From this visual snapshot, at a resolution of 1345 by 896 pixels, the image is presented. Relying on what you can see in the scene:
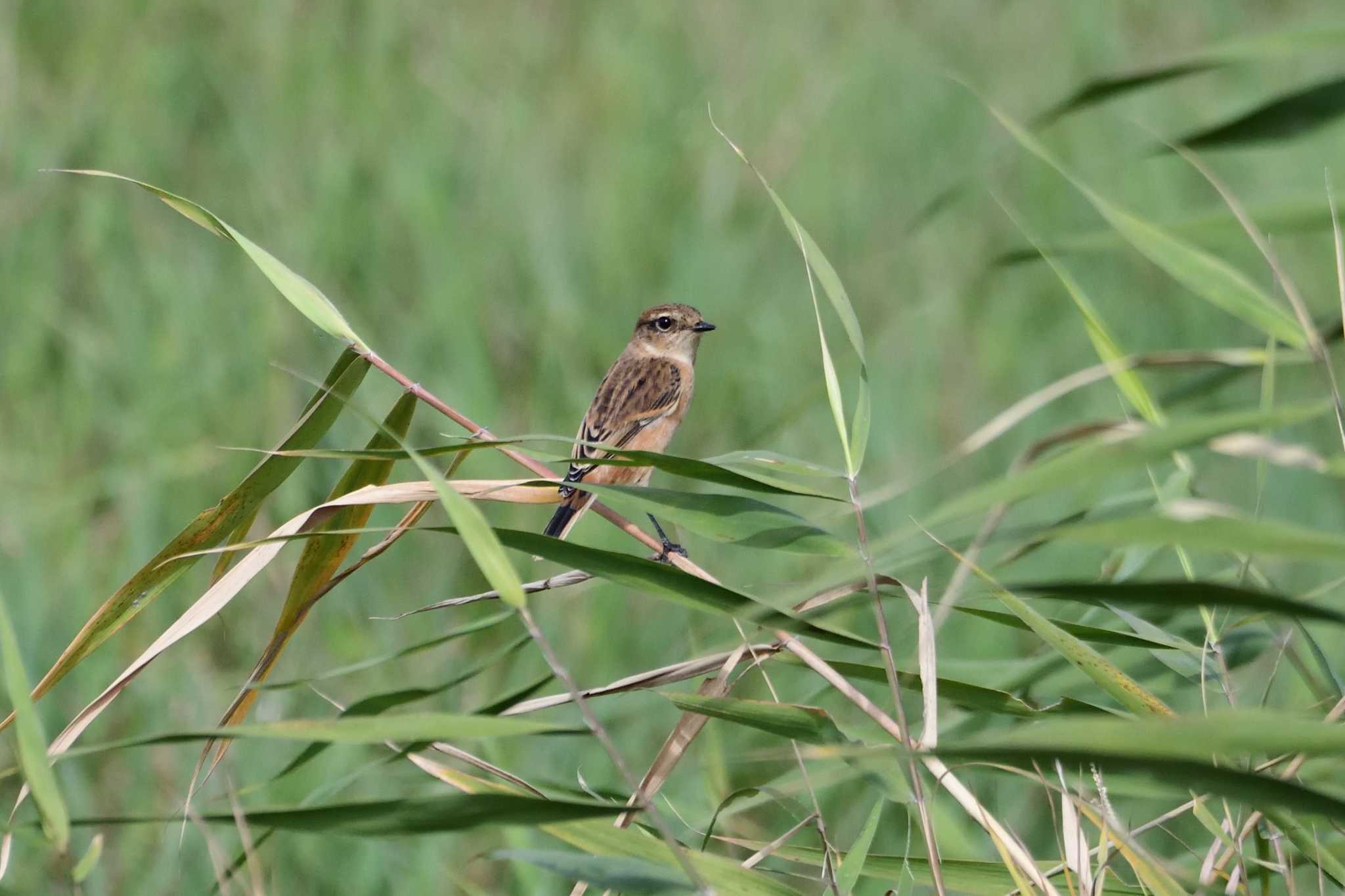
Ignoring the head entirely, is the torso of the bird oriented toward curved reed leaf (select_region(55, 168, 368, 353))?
no

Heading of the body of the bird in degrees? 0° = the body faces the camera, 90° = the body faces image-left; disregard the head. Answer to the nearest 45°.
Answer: approximately 270°

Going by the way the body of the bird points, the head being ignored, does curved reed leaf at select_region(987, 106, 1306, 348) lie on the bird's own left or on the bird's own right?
on the bird's own right

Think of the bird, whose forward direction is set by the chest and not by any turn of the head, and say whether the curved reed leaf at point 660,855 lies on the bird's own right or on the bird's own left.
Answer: on the bird's own right

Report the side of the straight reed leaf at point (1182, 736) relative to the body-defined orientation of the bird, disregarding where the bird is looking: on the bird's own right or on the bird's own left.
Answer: on the bird's own right

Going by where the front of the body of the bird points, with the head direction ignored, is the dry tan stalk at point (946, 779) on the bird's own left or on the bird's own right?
on the bird's own right

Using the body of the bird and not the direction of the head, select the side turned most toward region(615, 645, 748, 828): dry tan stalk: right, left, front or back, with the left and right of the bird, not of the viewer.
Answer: right

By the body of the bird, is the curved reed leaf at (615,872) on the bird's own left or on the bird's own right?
on the bird's own right

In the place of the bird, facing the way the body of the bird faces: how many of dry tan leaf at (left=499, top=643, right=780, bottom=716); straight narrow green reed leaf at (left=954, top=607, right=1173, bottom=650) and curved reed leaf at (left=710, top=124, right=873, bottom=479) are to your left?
0
